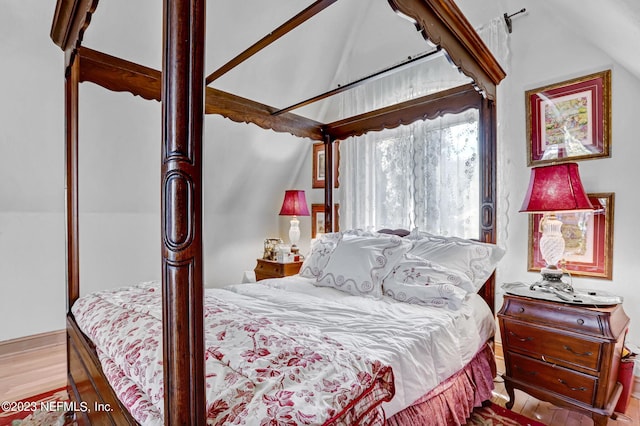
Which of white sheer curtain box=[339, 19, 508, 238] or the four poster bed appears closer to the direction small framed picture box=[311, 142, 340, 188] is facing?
the four poster bed

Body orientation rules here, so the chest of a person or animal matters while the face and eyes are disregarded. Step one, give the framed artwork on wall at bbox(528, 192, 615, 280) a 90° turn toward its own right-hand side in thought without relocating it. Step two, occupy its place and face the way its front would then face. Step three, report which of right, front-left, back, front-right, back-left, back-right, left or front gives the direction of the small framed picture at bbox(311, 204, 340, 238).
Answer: front-left

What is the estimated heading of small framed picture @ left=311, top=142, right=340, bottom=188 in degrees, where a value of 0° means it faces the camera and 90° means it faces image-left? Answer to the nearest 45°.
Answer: approximately 45°

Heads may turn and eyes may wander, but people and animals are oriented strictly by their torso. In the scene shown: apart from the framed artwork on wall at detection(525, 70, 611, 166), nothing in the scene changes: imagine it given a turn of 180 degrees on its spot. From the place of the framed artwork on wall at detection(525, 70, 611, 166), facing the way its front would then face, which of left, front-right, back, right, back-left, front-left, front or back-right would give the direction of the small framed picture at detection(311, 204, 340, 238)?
back-left

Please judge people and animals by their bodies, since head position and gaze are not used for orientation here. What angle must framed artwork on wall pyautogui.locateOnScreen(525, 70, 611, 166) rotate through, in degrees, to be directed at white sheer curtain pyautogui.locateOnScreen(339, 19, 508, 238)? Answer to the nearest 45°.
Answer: approximately 45° to its right

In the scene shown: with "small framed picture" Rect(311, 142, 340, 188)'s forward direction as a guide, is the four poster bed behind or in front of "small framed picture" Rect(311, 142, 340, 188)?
in front

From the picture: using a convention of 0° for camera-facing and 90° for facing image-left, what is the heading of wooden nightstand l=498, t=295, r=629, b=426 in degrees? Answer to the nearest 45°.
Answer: approximately 45°

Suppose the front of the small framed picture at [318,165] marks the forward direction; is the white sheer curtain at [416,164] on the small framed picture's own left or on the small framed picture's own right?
on the small framed picture's own left

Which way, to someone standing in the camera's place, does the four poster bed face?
facing the viewer and to the left of the viewer
